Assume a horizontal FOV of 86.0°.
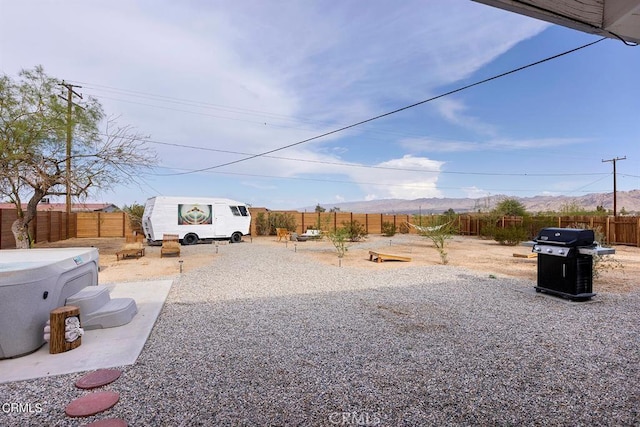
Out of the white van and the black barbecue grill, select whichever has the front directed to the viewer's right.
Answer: the white van

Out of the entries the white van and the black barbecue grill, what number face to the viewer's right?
1

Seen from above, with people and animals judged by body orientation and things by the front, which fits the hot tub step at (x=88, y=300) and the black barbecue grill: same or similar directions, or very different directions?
very different directions

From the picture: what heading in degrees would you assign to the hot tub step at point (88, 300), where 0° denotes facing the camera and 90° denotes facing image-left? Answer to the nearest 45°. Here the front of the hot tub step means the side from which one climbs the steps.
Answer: approximately 315°

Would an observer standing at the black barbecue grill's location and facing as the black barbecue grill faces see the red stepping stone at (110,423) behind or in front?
in front

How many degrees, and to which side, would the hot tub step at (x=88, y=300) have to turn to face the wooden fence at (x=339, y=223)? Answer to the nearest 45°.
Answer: approximately 90° to its left

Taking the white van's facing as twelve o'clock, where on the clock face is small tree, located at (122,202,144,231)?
The small tree is roughly at 8 o'clock from the white van.

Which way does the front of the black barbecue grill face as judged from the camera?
facing the viewer and to the left of the viewer

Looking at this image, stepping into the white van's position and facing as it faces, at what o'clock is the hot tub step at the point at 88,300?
The hot tub step is roughly at 3 o'clock from the white van.

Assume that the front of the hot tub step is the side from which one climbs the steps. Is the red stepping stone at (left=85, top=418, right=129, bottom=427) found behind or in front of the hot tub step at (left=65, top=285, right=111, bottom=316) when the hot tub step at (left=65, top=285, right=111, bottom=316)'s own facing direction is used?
in front

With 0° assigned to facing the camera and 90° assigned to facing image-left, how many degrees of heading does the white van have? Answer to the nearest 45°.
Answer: approximately 270°

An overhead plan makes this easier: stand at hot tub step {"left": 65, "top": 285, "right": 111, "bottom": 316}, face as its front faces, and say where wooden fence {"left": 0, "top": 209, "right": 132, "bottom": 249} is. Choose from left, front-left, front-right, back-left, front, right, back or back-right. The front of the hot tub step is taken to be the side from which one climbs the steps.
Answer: back-left

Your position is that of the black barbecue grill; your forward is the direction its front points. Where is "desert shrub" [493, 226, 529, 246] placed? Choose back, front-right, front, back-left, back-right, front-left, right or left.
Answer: back-right

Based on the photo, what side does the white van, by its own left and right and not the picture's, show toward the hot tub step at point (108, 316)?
right
